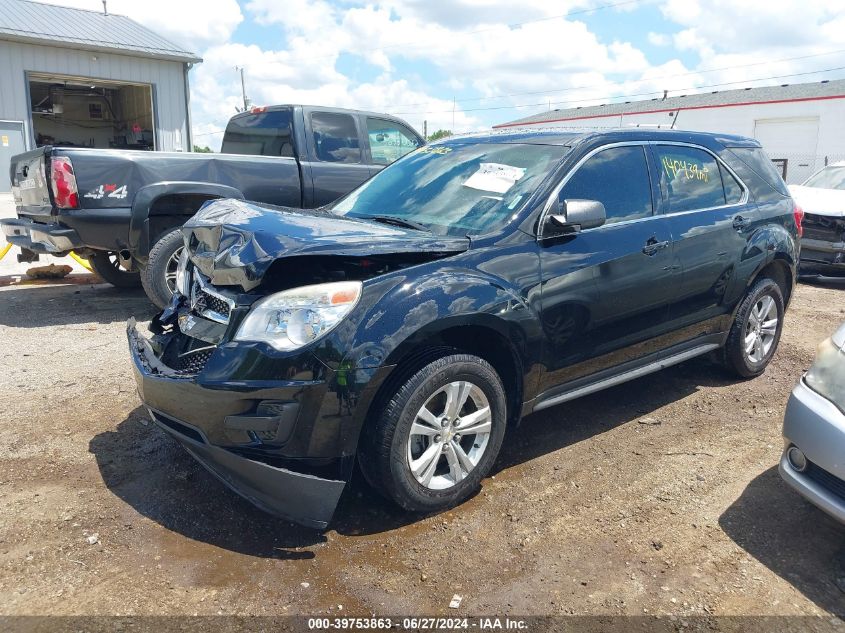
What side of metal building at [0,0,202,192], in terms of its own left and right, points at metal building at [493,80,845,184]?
left

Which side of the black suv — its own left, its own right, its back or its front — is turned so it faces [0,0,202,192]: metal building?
right

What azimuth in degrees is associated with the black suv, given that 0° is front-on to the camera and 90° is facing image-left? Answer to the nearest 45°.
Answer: approximately 45°

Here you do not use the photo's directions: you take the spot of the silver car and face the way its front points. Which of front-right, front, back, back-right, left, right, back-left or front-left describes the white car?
back-right

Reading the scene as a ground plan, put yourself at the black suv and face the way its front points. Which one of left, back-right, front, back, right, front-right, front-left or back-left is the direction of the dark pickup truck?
right

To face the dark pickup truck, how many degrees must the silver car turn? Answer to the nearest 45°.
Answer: approximately 45° to its right

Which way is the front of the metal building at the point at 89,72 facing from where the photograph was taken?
facing the viewer

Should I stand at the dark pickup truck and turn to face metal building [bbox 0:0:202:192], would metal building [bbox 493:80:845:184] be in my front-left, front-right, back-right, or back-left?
front-right

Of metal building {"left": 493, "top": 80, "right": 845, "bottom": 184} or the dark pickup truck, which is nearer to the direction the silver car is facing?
the dark pickup truck

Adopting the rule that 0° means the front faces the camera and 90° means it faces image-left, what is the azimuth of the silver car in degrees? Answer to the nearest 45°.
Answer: approximately 45°

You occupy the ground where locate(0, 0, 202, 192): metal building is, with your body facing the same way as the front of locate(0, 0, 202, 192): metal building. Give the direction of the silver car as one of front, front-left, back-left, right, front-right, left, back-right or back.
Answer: front

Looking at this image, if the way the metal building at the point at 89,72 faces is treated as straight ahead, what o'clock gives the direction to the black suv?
The black suv is roughly at 12 o'clock from the metal building.

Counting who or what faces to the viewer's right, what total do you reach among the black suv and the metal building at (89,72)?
0

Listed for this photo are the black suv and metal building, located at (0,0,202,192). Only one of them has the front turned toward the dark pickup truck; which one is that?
the metal building

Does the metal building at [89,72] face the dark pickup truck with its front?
yes

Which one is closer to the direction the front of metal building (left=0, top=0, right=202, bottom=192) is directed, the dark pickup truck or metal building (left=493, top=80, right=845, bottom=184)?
the dark pickup truck
